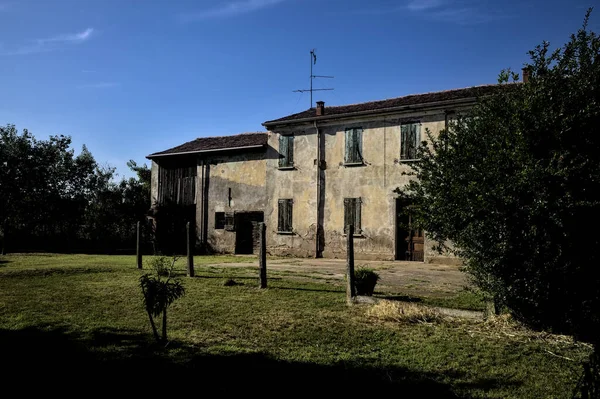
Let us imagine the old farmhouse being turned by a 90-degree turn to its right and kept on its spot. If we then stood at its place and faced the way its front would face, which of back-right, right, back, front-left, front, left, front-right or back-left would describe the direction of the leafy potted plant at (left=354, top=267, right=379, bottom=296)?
back-left

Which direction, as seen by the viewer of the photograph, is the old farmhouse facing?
facing the viewer and to the left of the viewer

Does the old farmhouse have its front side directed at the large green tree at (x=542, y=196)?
no
